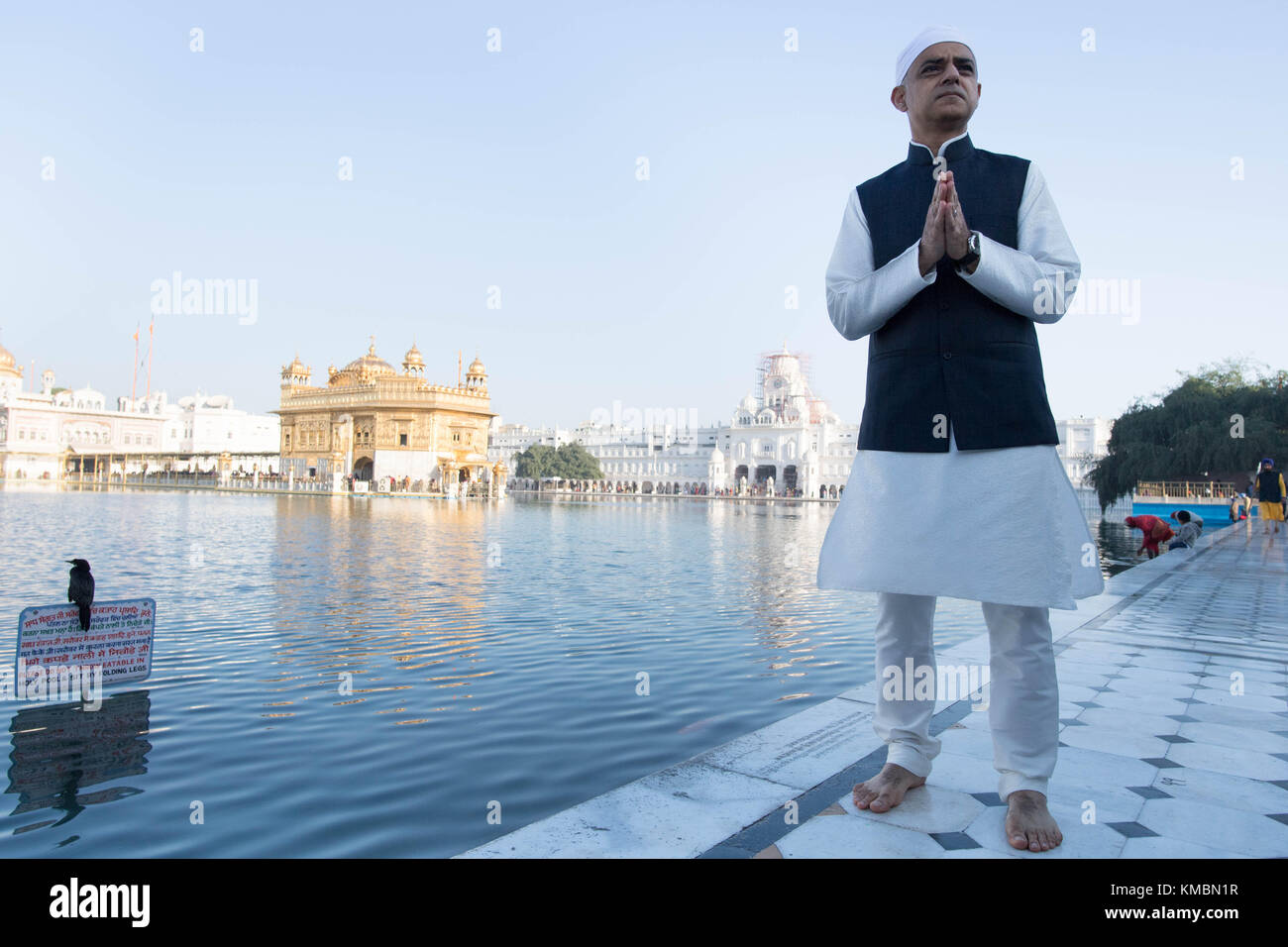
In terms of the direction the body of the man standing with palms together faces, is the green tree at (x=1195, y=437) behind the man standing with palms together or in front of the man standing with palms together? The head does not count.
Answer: behind

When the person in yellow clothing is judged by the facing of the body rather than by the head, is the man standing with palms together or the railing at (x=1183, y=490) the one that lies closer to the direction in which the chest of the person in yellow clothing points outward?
the man standing with palms together

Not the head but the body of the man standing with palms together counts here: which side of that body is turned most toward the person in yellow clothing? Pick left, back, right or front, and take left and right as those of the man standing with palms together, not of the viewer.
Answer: back

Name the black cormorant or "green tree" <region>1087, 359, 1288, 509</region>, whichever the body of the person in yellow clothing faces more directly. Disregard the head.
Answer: the black cormorant

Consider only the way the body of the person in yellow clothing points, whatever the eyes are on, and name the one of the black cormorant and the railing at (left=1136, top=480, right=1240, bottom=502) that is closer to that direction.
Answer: the black cormorant

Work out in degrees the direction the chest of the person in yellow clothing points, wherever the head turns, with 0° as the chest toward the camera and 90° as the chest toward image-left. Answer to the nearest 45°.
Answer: approximately 0°

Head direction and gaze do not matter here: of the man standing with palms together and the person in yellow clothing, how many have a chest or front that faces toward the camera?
2

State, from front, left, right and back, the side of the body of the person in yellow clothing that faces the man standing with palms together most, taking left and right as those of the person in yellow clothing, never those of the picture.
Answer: front
